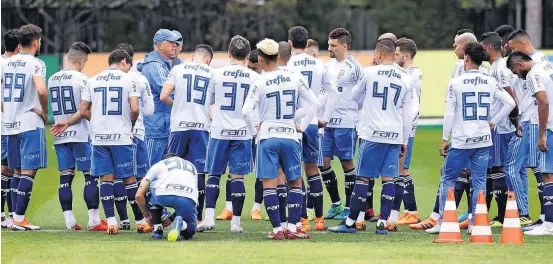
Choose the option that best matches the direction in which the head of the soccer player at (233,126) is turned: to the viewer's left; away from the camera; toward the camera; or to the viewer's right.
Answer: away from the camera

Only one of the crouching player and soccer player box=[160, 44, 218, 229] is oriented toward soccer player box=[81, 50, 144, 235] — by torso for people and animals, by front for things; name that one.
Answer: the crouching player

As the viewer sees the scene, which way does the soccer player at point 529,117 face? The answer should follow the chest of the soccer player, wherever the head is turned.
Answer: to the viewer's left

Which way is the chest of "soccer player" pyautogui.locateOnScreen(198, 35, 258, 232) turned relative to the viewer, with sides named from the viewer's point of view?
facing away from the viewer

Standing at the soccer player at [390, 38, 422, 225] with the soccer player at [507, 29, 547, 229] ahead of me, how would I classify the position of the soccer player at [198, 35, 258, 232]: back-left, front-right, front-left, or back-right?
back-right

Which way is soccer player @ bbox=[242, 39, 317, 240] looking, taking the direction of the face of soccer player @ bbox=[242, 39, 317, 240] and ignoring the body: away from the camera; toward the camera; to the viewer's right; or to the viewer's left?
away from the camera

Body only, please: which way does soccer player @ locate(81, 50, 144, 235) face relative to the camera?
away from the camera

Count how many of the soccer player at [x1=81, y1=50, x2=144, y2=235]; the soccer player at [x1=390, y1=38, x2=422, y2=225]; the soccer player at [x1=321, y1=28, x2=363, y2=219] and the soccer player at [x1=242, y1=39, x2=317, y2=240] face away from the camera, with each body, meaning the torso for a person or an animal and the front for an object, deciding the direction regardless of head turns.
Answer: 2

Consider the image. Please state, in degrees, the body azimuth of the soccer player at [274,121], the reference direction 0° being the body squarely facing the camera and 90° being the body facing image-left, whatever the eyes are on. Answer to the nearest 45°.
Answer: approximately 180°

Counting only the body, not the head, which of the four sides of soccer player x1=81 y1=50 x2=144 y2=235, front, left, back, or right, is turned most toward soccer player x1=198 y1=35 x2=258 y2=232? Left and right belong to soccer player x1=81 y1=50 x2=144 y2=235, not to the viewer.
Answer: right

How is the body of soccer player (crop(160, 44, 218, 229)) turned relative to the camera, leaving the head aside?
away from the camera

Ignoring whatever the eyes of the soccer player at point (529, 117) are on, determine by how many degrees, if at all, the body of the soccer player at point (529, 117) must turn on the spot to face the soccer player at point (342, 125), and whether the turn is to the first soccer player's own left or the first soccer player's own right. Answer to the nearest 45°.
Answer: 0° — they already face them
